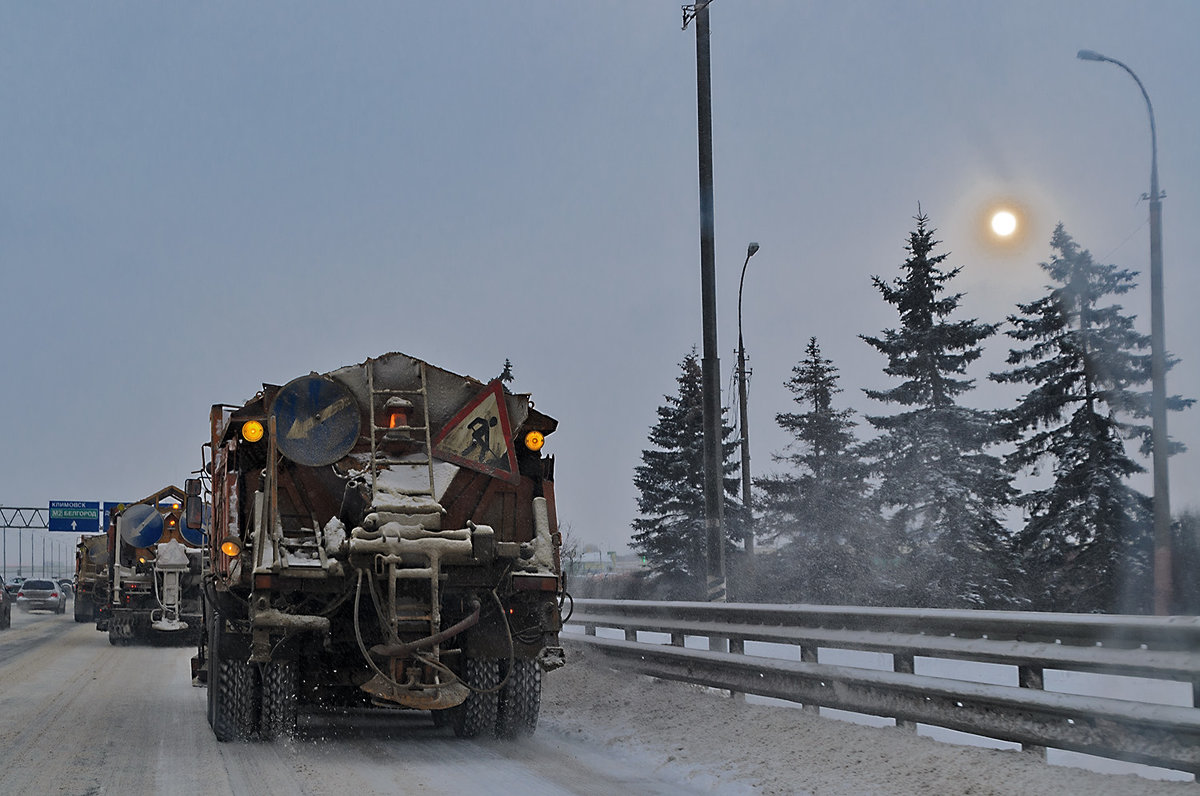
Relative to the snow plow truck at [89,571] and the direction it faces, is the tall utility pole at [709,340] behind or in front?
behind

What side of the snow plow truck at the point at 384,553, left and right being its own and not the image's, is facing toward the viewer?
back

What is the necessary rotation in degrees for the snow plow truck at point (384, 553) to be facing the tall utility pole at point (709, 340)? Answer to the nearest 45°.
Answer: approximately 45° to its right

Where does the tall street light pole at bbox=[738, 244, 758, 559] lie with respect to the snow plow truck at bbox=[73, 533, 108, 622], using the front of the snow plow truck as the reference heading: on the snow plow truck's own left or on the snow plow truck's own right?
on the snow plow truck's own right

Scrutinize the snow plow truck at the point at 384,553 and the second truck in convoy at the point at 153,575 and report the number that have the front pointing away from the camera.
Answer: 2

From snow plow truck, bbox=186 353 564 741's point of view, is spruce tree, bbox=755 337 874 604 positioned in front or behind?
in front

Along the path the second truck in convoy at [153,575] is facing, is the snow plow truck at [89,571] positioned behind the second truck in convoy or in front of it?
in front

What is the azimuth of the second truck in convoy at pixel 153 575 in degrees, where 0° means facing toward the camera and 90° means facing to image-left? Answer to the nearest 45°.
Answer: approximately 180°

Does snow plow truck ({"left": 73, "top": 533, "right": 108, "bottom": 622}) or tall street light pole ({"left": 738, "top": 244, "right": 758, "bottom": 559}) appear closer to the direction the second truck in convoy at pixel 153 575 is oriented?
the snow plow truck

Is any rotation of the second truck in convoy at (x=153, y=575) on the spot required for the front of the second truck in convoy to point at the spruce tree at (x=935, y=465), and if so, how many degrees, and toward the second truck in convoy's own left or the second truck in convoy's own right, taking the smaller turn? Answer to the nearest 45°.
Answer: approximately 90° to the second truck in convoy's own right

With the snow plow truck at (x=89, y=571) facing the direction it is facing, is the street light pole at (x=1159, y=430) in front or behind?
behind

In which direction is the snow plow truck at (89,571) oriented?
away from the camera

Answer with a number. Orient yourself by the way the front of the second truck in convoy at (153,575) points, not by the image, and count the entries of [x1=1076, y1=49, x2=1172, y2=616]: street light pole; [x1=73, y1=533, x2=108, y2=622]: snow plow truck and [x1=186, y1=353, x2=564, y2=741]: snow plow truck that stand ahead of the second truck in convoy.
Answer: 1
